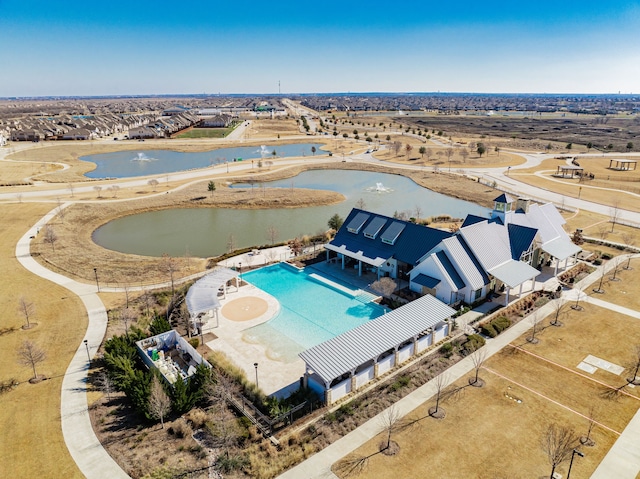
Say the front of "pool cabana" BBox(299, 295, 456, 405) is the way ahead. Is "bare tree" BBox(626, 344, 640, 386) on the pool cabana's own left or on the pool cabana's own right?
on the pool cabana's own right

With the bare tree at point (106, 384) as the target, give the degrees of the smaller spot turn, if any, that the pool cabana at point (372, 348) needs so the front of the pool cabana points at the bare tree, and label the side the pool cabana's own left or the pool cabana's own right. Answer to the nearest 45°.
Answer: approximately 45° to the pool cabana's own left

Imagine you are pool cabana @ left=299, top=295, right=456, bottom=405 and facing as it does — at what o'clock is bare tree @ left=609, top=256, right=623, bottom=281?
The bare tree is roughly at 3 o'clock from the pool cabana.

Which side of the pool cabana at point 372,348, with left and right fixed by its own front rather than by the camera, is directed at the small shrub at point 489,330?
right

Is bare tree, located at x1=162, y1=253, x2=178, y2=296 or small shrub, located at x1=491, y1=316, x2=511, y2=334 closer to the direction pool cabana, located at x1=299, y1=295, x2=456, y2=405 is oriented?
the bare tree

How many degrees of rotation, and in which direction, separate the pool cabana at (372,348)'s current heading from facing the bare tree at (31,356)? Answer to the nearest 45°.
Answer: approximately 45° to its left

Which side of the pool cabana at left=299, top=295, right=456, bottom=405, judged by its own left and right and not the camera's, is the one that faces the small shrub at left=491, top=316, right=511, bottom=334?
right

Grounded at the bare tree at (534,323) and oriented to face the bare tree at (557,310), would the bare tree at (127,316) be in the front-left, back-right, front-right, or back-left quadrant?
back-left

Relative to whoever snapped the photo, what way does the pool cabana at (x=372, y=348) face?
facing away from the viewer and to the left of the viewer

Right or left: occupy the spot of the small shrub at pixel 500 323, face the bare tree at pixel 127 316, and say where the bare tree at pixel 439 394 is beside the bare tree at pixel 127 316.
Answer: left
